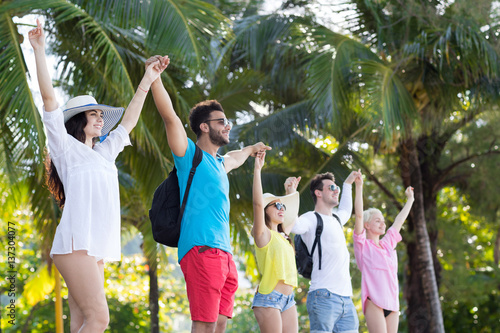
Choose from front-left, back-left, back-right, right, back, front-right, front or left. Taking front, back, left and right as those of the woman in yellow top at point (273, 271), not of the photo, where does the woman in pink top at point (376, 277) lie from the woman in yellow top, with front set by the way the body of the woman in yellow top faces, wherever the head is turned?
left

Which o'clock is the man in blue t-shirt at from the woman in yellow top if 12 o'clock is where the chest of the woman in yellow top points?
The man in blue t-shirt is roughly at 2 o'clock from the woman in yellow top.

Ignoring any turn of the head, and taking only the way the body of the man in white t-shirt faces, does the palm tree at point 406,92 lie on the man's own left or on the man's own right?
on the man's own left

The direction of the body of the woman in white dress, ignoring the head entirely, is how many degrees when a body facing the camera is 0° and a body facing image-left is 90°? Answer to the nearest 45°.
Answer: approximately 315°

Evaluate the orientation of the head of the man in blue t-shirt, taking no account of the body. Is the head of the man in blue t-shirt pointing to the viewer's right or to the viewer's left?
to the viewer's right

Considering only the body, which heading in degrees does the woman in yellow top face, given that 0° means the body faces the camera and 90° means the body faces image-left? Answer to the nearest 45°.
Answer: approximately 315°

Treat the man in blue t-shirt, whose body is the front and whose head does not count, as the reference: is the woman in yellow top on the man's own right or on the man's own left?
on the man's own left
